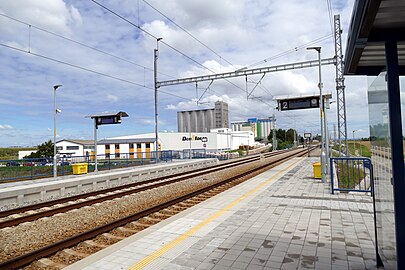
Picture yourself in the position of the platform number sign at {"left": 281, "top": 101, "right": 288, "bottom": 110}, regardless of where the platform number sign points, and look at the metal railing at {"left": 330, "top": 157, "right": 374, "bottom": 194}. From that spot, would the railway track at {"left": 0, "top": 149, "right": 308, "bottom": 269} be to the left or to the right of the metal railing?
right

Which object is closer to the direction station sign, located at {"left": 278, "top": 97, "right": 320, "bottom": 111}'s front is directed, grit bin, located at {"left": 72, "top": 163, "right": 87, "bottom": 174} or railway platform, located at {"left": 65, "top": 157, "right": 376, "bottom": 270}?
the railway platform

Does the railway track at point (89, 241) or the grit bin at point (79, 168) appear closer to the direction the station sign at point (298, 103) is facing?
the railway track

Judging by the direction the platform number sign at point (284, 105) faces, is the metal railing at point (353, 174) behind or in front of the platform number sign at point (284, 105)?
in front

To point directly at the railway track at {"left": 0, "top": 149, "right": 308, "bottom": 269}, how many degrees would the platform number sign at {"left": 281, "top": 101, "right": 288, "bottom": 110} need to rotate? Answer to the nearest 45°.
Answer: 0° — it already faces it

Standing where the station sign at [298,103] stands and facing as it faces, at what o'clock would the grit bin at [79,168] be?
The grit bin is roughly at 3 o'clock from the station sign.

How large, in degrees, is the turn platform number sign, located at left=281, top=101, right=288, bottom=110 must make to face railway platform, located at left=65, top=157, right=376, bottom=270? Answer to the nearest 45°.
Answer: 0° — it already faces it

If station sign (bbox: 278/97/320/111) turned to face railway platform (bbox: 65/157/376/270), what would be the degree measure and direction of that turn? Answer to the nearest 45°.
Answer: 0° — it already faces it

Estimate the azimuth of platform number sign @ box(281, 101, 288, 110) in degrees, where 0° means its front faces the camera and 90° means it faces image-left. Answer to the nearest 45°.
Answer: approximately 0°

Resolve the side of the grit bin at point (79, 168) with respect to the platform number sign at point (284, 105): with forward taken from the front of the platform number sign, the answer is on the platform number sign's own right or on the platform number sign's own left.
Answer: on the platform number sign's own right

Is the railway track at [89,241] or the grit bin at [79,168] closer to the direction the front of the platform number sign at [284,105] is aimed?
the railway track

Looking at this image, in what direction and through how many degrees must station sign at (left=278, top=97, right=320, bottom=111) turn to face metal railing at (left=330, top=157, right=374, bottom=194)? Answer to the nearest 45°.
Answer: approximately 45° to its left
